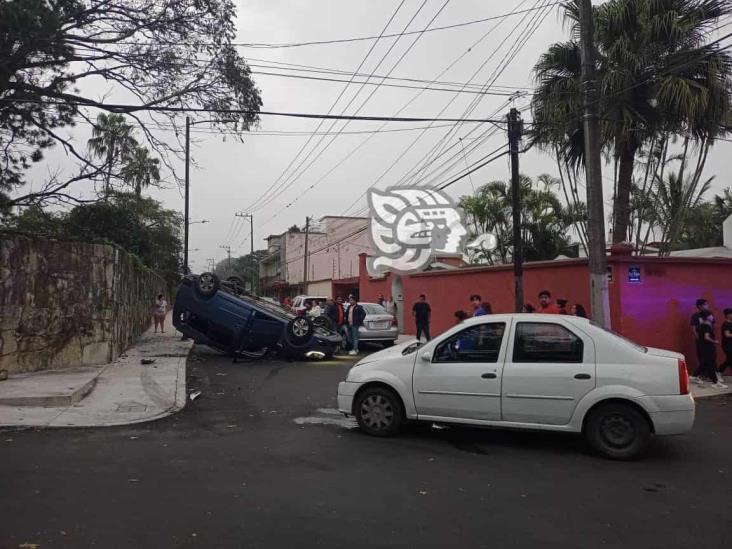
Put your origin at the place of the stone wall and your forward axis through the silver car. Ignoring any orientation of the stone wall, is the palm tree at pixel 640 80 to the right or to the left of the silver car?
right

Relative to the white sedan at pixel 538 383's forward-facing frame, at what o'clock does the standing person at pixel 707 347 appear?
The standing person is roughly at 4 o'clock from the white sedan.

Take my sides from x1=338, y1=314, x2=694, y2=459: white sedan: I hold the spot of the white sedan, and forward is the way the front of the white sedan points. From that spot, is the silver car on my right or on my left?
on my right

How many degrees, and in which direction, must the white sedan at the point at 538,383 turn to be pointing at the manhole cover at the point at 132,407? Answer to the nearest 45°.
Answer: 0° — it already faces it

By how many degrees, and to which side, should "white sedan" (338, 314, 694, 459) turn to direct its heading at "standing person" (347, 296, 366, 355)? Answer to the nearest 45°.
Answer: approximately 45° to its right

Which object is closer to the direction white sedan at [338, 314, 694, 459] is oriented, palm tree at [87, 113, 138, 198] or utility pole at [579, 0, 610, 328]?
the palm tree

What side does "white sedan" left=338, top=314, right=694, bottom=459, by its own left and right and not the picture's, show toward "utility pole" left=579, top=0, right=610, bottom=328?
right

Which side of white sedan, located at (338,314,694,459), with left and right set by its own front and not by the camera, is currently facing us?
left

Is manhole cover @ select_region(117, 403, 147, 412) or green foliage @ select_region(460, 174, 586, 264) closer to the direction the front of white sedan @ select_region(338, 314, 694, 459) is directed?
the manhole cover

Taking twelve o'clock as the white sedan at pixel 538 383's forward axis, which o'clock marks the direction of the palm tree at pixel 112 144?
The palm tree is roughly at 1 o'clock from the white sedan.

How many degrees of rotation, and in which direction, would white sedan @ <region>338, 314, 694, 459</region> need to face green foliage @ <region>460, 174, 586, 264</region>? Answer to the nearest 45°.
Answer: approximately 90° to its right
